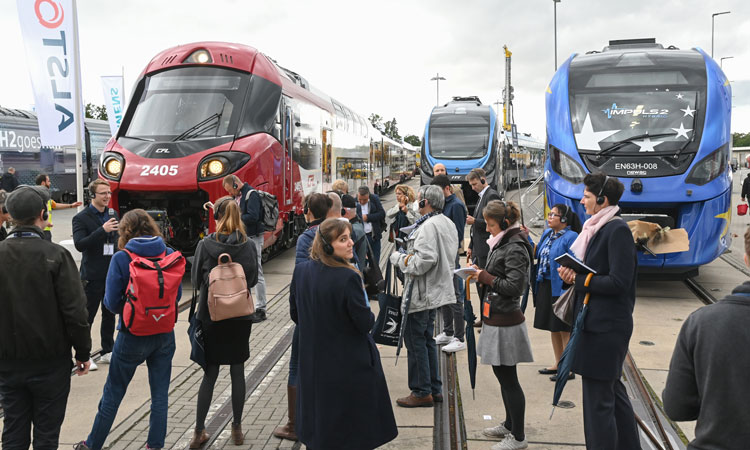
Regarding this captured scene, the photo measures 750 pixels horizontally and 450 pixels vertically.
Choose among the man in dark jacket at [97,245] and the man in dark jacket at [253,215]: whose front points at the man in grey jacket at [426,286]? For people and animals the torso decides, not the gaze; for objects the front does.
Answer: the man in dark jacket at [97,245]

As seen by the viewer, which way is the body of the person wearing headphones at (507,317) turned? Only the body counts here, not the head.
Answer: to the viewer's left

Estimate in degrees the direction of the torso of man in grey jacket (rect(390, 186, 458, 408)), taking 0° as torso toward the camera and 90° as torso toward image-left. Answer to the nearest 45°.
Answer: approximately 90°

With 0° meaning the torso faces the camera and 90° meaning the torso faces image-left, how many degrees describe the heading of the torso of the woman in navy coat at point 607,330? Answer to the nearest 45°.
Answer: approximately 90°

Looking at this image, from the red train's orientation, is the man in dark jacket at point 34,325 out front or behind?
out front

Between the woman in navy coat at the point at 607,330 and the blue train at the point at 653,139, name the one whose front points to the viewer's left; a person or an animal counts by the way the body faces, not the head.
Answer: the woman in navy coat

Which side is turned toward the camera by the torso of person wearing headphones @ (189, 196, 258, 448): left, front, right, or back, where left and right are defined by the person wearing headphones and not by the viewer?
back

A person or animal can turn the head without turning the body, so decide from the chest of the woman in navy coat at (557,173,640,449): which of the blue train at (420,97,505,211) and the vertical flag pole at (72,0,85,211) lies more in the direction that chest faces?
the vertical flag pole

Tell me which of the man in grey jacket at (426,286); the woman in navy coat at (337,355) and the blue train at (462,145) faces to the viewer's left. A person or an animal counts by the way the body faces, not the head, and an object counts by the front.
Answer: the man in grey jacket

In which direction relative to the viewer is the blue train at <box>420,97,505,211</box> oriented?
toward the camera

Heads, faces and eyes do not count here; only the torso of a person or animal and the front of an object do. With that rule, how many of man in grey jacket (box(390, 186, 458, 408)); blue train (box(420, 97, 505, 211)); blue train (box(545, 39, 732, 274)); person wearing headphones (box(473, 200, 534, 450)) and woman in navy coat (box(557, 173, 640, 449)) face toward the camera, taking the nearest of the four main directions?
2

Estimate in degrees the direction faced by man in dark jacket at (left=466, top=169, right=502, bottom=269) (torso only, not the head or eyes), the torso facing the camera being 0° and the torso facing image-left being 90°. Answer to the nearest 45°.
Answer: approximately 45°

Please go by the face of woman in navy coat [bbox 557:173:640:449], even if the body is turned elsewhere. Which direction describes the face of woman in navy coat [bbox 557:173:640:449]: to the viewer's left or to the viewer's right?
to the viewer's left
